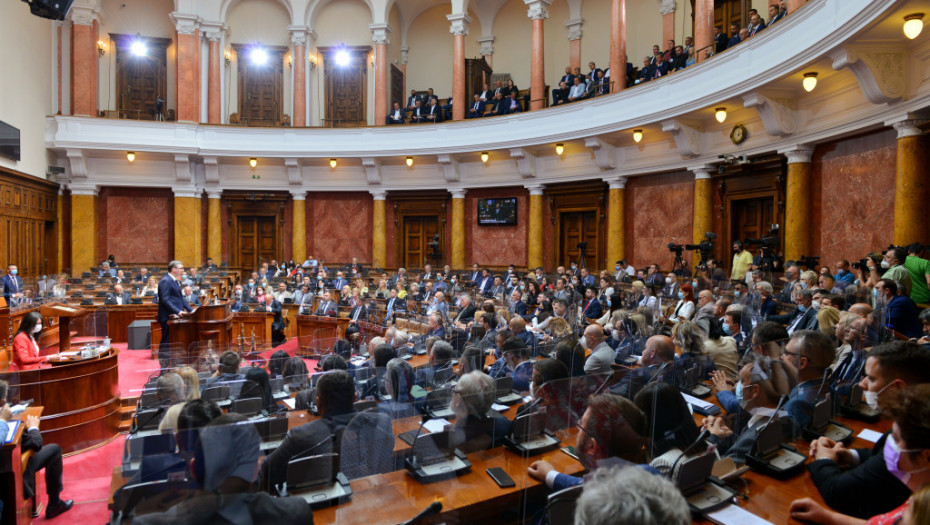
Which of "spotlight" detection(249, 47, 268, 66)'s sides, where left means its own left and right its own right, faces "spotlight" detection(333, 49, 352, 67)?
left

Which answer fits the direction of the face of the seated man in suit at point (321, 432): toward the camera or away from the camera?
away from the camera

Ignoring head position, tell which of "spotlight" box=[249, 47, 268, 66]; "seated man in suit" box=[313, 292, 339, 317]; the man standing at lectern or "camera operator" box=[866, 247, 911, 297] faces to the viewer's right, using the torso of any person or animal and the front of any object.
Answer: the man standing at lectern

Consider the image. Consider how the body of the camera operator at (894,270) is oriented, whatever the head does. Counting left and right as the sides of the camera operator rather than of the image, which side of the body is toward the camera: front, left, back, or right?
left

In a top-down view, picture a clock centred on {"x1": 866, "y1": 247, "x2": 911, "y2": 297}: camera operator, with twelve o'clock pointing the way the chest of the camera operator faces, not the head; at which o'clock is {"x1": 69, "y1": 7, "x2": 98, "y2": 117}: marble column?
The marble column is roughly at 12 o'clock from the camera operator.

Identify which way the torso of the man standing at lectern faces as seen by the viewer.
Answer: to the viewer's right

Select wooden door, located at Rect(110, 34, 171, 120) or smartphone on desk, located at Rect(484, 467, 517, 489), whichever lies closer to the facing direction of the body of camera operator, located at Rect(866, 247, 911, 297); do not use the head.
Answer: the wooden door

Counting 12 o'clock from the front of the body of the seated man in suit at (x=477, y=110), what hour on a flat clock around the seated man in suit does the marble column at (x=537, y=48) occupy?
The marble column is roughly at 8 o'clock from the seated man in suit.

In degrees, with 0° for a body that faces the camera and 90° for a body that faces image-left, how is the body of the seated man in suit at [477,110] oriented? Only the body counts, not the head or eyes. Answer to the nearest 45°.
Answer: approximately 45°
